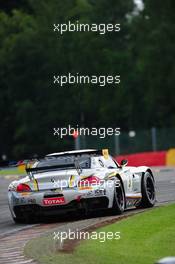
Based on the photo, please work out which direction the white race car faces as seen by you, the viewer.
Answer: facing away from the viewer and to the right of the viewer
